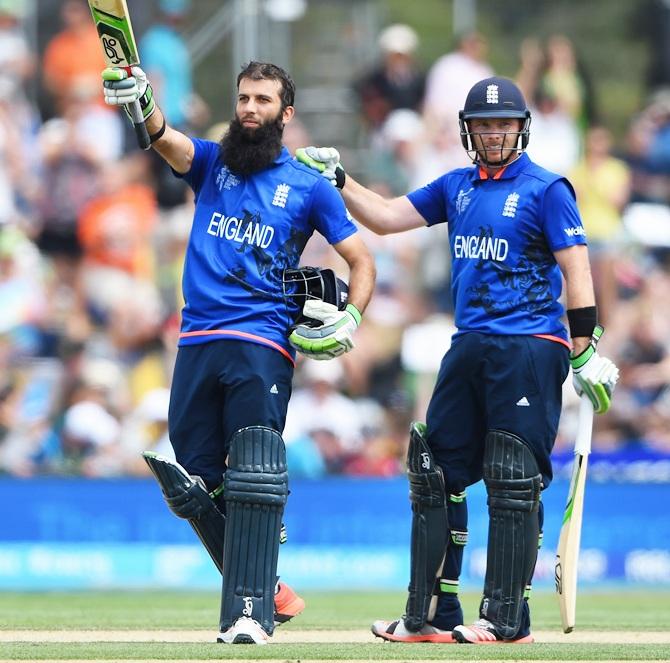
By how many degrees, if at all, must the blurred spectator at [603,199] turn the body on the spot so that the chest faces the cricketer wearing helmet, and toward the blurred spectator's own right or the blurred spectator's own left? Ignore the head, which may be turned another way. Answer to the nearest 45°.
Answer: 0° — they already face them

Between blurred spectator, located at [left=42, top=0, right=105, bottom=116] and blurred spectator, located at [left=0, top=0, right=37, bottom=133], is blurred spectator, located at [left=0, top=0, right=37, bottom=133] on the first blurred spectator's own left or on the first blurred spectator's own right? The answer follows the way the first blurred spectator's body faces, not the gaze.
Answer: on the first blurred spectator's own right

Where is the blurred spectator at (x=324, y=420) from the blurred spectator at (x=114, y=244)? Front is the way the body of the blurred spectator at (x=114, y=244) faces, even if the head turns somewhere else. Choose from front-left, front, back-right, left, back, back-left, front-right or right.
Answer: left

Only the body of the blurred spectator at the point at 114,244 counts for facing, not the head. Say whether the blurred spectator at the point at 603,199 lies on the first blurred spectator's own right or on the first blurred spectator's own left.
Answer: on the first blurred spectator's own left

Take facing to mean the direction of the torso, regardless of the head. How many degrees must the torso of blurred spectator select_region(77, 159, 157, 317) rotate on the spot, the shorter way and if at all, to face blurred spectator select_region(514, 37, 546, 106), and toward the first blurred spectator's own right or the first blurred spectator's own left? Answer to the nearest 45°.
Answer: approximately 90° to the first blurred spectator's own left

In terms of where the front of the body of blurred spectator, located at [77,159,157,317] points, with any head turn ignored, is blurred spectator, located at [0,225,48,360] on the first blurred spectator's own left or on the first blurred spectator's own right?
on the first blurred spectator's own right

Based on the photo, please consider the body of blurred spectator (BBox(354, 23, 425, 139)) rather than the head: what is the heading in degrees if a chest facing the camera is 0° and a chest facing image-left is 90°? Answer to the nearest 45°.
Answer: approximately 0°
